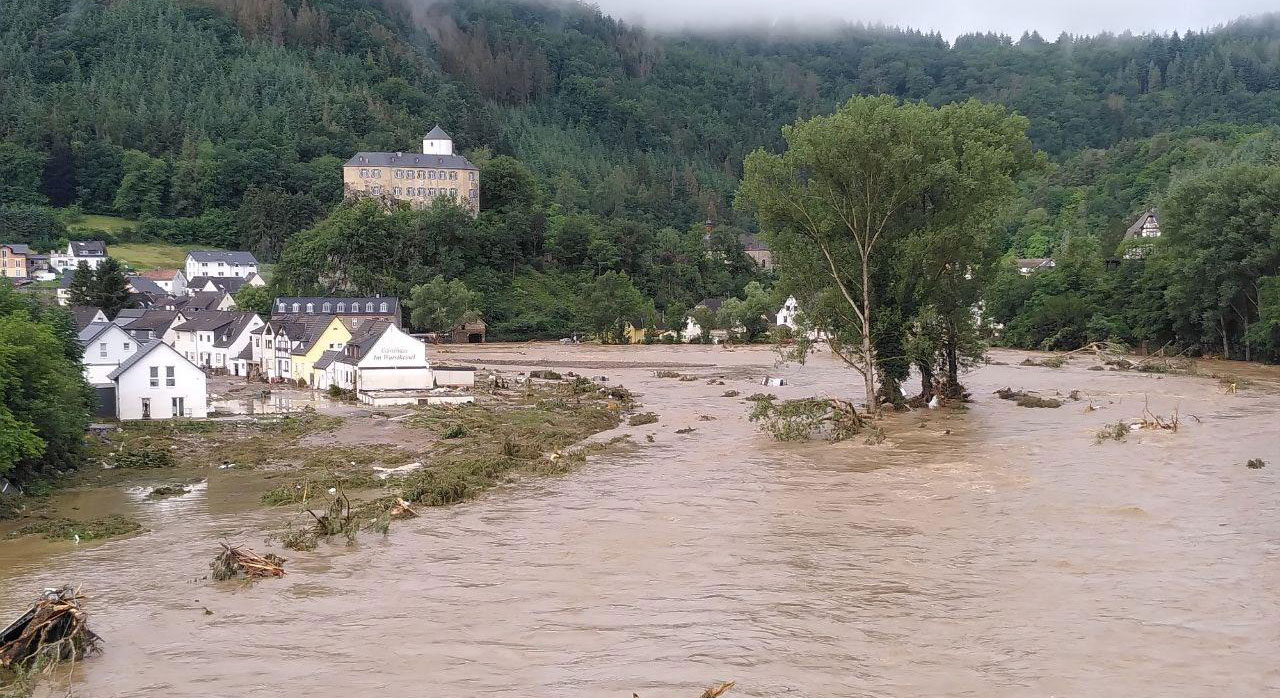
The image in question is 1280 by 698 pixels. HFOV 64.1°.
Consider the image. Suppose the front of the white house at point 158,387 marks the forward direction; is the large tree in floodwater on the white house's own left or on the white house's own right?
on the white house's own left

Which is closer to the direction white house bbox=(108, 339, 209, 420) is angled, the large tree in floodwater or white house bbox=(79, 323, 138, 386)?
the large tree in floodwater

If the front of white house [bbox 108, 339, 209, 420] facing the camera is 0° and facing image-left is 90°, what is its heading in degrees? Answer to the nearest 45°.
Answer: approximately 0°

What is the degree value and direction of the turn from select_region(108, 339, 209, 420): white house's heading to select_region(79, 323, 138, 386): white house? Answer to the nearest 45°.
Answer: approximately 180°
